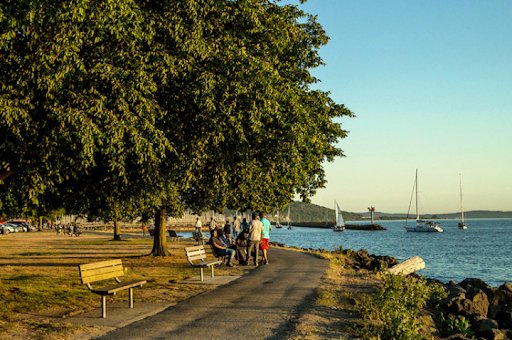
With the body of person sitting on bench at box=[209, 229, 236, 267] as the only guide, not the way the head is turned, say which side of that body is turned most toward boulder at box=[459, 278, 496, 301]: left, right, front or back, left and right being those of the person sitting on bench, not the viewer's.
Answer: front

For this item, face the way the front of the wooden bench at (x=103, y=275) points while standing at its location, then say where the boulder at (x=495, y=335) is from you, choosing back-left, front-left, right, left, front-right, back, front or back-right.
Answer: front-left

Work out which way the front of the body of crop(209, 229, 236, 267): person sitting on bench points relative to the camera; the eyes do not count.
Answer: to the viewer's right

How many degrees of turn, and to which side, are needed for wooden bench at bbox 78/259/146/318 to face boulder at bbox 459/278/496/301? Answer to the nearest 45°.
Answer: approximately 90° to its left

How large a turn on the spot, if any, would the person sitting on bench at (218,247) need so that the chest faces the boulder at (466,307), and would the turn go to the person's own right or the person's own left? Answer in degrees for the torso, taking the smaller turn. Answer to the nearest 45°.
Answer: approximately 45° to the person's own right

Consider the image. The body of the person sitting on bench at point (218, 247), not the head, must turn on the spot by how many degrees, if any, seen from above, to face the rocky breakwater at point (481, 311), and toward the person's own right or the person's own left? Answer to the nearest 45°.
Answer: approximately 45° to the person's own right

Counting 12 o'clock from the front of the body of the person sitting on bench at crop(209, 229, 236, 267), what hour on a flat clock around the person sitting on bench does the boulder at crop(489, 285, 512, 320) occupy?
The boulder is roughly at 12 o'clock from the person sitting on bench.

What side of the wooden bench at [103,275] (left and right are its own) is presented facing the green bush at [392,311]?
front

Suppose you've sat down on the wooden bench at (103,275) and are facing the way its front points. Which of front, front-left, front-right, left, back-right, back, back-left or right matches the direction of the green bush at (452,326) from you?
front-left

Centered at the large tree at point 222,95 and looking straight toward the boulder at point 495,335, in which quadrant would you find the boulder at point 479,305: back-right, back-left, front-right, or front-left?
front-left

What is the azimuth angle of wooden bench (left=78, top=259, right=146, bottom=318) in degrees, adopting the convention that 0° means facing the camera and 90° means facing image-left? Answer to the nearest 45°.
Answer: approximately 315°

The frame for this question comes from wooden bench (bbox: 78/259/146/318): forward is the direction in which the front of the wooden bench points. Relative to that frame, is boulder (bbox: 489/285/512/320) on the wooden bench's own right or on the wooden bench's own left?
on the wooden bench's own left

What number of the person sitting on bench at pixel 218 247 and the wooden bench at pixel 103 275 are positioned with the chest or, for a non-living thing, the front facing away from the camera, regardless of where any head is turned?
0
